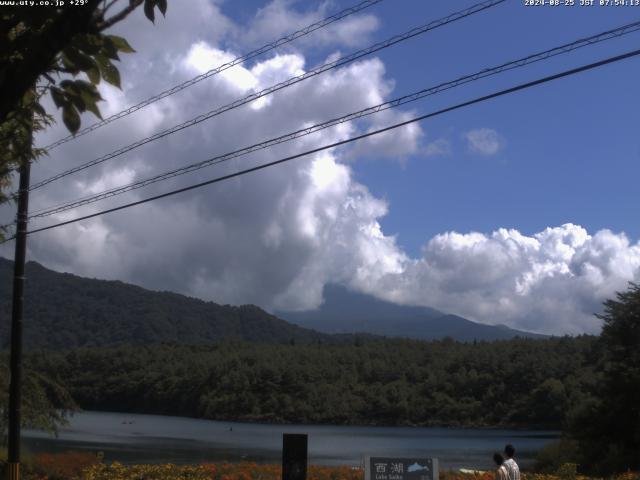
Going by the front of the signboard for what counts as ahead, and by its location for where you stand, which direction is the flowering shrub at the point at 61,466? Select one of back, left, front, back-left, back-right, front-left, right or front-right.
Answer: back-right

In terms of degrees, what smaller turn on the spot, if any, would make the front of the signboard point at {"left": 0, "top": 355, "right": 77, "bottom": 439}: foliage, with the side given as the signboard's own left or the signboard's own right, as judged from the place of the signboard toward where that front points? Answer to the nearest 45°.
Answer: approximately 135° to the signboard's own right

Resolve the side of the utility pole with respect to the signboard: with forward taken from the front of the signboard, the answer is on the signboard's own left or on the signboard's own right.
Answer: on the signboard's own right

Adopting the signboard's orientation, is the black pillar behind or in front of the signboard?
in front

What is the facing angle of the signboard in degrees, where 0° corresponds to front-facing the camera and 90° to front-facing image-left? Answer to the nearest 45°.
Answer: approximately 0°
